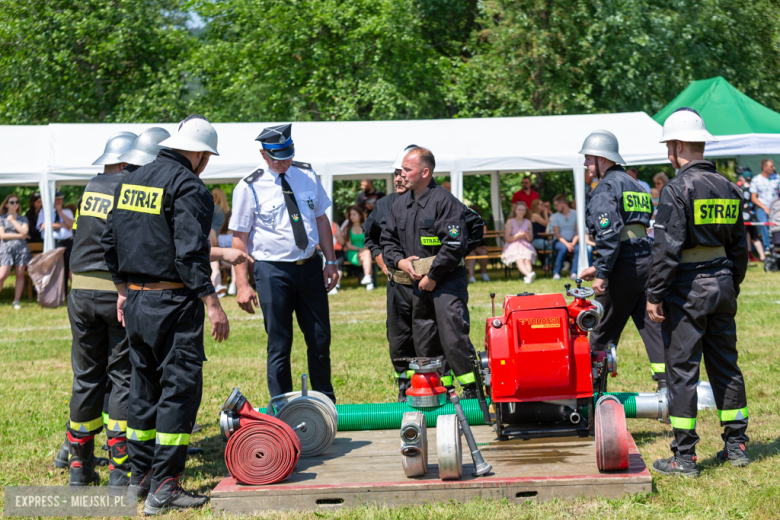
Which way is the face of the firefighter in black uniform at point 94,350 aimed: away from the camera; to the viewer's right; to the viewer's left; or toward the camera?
away from the camera

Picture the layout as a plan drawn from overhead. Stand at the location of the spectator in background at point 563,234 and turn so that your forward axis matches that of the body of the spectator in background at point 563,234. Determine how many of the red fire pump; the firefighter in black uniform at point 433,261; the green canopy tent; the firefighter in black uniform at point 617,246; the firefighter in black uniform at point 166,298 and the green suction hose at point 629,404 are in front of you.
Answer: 5

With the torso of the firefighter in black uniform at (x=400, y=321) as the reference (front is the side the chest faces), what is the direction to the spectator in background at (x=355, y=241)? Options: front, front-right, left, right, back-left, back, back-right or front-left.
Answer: back-right

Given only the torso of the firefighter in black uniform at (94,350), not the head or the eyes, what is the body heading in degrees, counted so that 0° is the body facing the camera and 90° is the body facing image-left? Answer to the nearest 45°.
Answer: approximately 225°

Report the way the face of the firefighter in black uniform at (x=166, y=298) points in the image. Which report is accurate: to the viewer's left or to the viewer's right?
to the viewer's right

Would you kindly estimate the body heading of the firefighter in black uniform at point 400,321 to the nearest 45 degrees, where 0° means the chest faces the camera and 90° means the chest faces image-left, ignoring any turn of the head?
approximately 45°

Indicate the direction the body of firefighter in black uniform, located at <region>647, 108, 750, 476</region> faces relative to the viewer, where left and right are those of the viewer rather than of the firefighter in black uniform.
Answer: facing away from the viewer and to the left of the viewer

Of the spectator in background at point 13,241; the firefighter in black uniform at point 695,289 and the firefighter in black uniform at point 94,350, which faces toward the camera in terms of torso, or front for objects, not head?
the spectator in background

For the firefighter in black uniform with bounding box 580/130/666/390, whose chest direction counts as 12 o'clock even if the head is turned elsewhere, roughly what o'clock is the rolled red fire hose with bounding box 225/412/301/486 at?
The rolled red fire hose is roughly at 9 o'clock from the firefighter in black uniform.

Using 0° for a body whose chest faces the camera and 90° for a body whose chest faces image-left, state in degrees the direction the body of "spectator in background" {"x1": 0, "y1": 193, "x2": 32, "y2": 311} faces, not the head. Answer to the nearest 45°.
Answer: approximately 0°

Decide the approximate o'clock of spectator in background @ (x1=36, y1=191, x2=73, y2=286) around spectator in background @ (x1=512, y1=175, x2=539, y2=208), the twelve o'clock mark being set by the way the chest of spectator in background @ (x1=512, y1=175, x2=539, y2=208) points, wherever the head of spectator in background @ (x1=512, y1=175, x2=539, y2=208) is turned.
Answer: spectator in background @ (x1=36, y1=191, x2=73, y2=286) is roughly at 2 o'clock from spectator in background @ (x1=512, y1=175, x2=539, y2=208).
